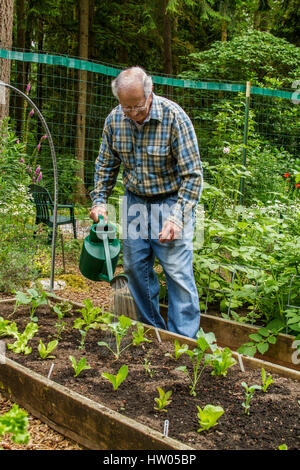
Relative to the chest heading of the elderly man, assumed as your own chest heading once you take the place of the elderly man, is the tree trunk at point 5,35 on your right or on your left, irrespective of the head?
on your right

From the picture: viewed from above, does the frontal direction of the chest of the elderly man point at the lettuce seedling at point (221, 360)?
no

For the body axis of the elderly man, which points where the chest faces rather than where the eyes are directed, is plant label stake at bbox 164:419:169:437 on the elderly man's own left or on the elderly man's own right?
on the elderly man's own left

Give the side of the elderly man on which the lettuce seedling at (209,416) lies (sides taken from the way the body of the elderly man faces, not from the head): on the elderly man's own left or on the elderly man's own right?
on the elderly man's own left

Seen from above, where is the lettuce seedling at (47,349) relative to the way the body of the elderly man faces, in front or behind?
in front

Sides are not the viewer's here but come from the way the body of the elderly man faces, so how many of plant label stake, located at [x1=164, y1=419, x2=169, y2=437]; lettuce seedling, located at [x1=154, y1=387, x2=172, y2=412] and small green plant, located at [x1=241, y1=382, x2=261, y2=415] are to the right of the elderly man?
0

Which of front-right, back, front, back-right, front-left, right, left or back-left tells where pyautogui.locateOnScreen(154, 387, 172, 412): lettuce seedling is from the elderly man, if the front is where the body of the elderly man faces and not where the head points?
front-left

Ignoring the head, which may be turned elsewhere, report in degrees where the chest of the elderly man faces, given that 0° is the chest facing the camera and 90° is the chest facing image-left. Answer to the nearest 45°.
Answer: approximately 45°

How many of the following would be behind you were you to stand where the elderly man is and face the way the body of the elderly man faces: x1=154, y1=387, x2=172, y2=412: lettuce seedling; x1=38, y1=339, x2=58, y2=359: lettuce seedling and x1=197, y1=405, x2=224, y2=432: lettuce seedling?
0

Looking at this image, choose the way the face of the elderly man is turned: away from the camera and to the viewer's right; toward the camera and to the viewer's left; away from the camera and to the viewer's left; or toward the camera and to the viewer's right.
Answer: toward the camera and to the viewer's left

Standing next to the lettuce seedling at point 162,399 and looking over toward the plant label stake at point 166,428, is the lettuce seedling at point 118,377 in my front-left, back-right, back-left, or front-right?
back-right

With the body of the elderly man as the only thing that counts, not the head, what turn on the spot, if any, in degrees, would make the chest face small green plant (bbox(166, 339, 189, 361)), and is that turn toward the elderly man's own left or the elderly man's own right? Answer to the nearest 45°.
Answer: approximately 45° to the elderly man's own left

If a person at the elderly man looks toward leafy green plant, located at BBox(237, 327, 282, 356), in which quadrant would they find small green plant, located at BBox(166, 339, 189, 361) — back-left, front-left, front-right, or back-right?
front-right
